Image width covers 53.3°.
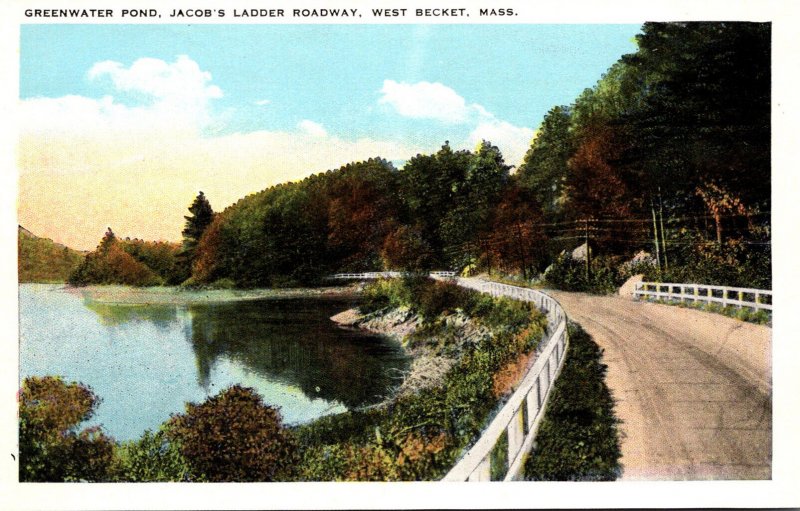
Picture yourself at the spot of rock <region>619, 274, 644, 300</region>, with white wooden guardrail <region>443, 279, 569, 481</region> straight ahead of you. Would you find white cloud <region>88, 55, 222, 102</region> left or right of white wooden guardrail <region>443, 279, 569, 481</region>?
right
